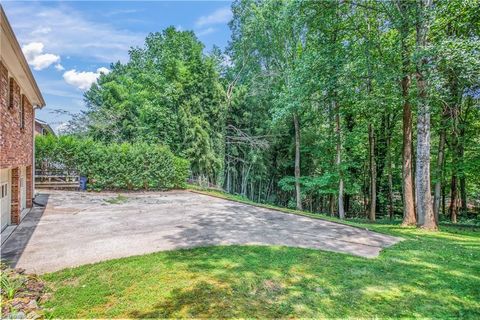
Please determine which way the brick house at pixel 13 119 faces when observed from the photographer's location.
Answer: facing to the right of the viewer

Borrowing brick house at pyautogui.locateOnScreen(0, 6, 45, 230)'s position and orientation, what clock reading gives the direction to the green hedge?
The green hedge is roughly at 10 o'clock from the brick house.

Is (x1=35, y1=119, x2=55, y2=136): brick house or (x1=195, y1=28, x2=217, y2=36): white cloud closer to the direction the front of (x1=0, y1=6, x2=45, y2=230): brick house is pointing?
the white cloud

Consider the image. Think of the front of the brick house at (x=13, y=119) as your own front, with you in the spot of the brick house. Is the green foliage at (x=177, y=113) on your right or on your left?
on your left

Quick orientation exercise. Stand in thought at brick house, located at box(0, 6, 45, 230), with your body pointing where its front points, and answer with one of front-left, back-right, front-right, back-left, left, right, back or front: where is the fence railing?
left

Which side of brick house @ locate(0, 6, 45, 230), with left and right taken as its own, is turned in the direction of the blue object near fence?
left

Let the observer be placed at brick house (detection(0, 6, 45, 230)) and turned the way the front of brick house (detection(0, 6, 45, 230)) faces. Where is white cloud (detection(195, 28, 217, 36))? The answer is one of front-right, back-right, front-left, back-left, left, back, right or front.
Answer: front-left

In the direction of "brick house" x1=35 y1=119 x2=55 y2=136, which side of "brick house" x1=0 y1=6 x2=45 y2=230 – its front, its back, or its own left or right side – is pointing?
left
